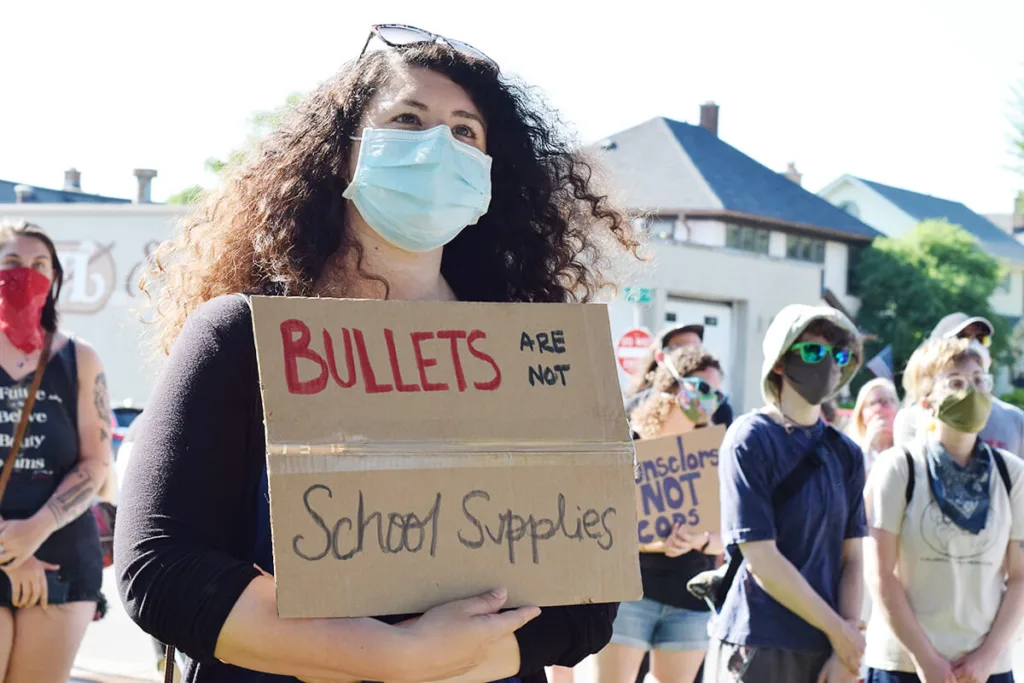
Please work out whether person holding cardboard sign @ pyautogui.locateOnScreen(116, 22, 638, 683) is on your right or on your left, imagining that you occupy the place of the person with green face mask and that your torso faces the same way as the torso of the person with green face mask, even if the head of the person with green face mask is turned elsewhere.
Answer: on your right

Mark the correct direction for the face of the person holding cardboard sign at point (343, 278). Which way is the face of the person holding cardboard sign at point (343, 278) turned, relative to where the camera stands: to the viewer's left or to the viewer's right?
to the viewer's right

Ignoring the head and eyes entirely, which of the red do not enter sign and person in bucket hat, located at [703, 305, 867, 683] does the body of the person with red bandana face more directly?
the person in bucket hat

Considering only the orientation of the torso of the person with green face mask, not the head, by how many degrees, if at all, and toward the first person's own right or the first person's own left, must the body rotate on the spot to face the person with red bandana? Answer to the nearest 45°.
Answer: approximately 90° to the first person's own right

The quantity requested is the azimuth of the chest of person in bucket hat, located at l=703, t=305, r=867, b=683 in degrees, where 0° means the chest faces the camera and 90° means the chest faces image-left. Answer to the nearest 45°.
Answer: approximately 315°

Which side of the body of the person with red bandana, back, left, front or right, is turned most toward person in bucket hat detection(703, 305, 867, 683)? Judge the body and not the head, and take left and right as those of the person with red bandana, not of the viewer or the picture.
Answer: left

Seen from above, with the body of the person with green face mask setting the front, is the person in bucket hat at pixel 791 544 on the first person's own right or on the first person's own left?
on the first person's own right

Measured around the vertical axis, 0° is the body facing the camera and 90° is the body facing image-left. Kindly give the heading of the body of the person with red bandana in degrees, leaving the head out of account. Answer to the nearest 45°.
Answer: approximately 0°

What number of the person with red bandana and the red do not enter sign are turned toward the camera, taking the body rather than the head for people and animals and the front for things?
2

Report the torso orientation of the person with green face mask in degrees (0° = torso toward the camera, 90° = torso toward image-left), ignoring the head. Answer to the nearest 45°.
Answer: approximately 315°
